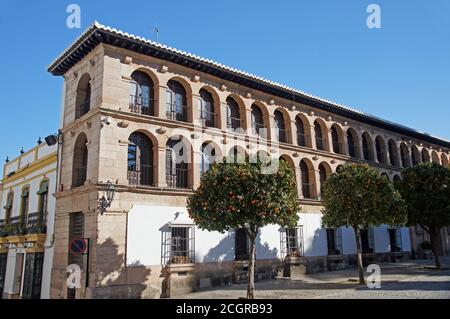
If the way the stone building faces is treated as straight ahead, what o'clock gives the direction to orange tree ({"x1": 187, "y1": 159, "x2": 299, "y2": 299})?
The orange tree is roughly at 12 o'clock from the stone building.

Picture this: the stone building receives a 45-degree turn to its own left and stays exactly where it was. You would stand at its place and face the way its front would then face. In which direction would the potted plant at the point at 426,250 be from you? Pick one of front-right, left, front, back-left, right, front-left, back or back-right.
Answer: front-left

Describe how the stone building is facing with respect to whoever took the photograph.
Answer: facing the viewer and to the right of the viewer

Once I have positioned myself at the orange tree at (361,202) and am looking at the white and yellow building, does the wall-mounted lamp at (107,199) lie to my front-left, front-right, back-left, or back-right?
front-left

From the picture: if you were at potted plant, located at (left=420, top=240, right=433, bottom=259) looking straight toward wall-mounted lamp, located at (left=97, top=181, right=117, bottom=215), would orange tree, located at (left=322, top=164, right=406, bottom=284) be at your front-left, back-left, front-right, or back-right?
front-left

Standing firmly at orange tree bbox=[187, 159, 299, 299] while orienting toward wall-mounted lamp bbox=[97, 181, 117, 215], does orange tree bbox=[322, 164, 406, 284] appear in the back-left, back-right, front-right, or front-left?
back-right

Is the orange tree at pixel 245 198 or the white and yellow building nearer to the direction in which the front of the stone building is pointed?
the orange tree

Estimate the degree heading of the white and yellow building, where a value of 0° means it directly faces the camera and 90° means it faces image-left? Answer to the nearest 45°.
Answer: approximately 45°

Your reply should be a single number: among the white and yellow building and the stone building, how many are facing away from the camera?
0

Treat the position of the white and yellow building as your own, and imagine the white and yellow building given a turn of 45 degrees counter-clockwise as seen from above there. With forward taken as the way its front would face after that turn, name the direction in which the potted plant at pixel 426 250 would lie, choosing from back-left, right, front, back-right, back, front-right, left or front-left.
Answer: left

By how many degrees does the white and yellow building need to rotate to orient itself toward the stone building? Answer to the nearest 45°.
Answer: approximately 90° to its left
